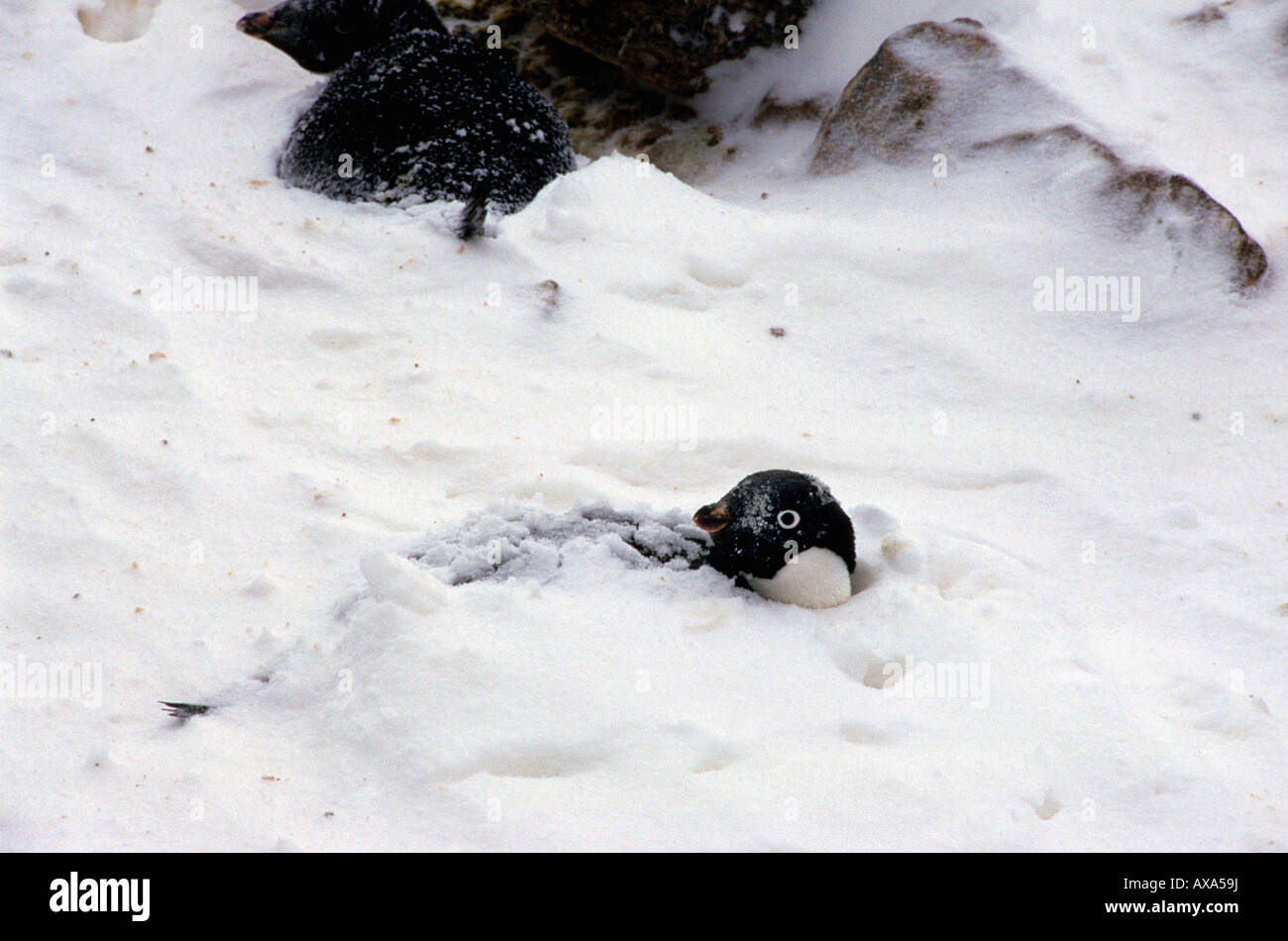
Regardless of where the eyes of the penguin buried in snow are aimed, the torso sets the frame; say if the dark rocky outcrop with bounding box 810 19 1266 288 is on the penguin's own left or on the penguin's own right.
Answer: on the penguin's own left

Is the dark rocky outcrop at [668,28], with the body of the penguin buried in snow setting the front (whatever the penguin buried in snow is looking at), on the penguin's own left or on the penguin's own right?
on the penguin's own left

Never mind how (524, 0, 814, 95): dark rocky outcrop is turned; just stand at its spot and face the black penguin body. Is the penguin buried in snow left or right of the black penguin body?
left

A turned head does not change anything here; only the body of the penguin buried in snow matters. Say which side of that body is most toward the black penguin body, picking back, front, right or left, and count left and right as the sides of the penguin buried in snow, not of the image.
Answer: left

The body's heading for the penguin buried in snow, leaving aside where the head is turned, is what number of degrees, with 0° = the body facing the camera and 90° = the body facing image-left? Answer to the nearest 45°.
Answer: approximately 270°

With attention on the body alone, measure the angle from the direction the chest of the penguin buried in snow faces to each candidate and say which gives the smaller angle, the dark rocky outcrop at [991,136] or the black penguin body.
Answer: the dark rocky outcrop

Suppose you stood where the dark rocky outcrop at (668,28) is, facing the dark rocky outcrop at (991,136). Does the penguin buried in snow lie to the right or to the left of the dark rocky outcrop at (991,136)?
right
